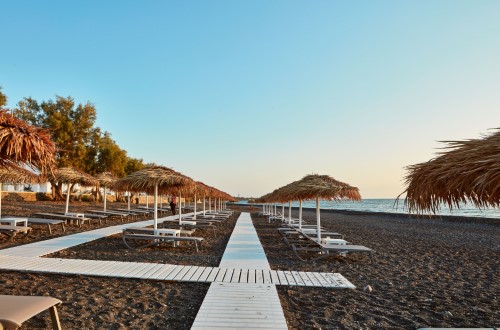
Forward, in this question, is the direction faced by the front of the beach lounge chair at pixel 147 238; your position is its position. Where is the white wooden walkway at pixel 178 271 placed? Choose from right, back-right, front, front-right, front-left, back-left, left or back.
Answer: right

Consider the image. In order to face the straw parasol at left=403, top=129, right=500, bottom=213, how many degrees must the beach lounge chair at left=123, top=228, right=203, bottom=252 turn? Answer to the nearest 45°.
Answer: approximately 90° to its right

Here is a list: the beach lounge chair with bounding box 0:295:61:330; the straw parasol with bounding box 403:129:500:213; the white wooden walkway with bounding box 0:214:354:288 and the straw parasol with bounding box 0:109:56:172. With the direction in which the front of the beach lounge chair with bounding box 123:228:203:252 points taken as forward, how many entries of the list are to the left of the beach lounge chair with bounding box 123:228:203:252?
0

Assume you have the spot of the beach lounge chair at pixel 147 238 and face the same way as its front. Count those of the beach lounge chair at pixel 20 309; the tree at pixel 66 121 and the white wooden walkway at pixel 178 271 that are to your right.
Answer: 2

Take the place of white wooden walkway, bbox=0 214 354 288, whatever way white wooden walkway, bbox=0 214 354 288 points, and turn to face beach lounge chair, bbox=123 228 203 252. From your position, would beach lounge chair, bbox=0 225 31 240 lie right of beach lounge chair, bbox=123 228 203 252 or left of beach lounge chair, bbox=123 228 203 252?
left

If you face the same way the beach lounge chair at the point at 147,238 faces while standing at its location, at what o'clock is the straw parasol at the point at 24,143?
The straw parasol is roughly at 4 o'clock from the beach lounge chair.

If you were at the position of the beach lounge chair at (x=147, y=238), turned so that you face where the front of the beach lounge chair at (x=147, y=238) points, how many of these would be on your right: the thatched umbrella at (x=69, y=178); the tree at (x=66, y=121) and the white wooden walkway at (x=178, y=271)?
1

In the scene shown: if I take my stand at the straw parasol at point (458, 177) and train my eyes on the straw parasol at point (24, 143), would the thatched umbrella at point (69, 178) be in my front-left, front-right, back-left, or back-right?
front-right

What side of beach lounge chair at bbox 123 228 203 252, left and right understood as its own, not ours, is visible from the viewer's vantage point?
right

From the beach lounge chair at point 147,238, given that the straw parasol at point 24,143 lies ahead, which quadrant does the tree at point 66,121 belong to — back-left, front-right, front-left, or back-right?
back-right

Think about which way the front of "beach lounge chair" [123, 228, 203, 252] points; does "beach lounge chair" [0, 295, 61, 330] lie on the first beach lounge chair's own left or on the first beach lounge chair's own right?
on the first beach lounge chair's own right

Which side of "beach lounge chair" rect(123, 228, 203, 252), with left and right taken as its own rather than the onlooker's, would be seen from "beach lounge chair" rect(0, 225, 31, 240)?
back

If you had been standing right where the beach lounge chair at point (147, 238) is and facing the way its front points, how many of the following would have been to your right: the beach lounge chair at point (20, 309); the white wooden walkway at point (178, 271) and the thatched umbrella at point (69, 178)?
2

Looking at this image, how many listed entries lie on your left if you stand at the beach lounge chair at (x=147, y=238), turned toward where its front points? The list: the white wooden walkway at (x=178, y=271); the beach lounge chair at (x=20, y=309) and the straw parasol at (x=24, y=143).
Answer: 0

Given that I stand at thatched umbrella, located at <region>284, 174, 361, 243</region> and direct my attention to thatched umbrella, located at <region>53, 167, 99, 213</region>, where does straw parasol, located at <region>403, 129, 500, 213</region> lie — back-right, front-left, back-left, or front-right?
back-left

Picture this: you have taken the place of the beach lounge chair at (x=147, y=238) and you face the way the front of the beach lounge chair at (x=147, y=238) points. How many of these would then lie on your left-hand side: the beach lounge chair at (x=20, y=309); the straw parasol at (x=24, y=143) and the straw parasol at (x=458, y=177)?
0

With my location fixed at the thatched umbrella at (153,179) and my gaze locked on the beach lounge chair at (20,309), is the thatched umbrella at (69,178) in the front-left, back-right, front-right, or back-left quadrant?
back-right

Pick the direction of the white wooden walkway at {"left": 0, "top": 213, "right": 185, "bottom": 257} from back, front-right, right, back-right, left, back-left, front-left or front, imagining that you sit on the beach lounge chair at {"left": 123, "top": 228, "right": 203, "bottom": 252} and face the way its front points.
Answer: back
